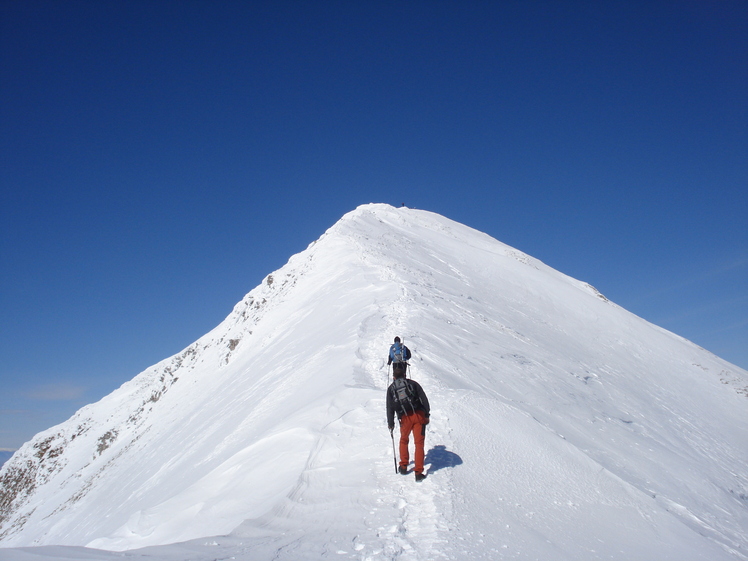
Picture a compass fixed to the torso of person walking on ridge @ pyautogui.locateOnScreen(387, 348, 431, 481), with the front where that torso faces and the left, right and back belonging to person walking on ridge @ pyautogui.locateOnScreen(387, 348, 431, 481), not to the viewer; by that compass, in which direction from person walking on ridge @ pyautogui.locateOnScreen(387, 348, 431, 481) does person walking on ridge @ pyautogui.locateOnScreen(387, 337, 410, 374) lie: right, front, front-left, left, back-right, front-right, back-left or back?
front

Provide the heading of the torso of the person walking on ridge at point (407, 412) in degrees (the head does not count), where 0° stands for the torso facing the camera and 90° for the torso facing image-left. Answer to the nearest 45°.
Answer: approximately 180°
